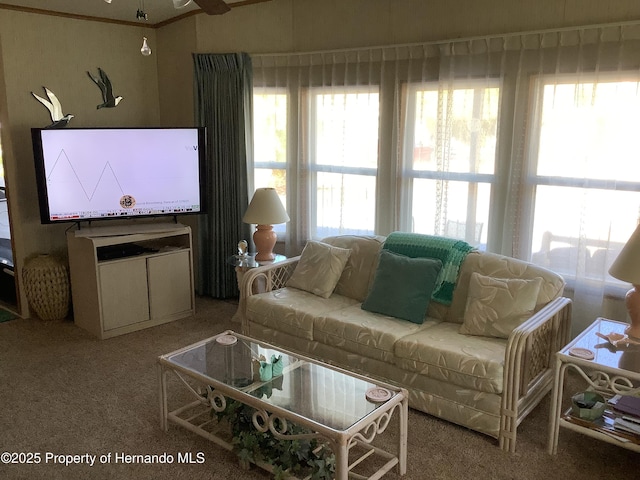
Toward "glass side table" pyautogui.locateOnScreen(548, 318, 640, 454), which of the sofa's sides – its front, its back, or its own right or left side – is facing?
left

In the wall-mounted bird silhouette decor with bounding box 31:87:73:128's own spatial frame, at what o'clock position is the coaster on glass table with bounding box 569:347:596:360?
The coaster on glass table is roughly at 2 o'clock from the wall-mounted bird silhouette decor.

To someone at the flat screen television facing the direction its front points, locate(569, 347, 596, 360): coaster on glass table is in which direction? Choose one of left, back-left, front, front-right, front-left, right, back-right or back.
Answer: front-left

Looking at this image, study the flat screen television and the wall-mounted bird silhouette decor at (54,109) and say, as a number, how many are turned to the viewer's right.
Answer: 1

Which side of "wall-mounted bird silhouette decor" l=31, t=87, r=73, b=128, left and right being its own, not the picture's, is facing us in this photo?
right

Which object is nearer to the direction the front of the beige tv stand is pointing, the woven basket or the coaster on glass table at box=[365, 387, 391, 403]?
the coaster on glass table

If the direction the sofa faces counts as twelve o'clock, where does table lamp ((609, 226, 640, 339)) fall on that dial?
The table lamp is roughly at 8 o'clock from the sofa.
